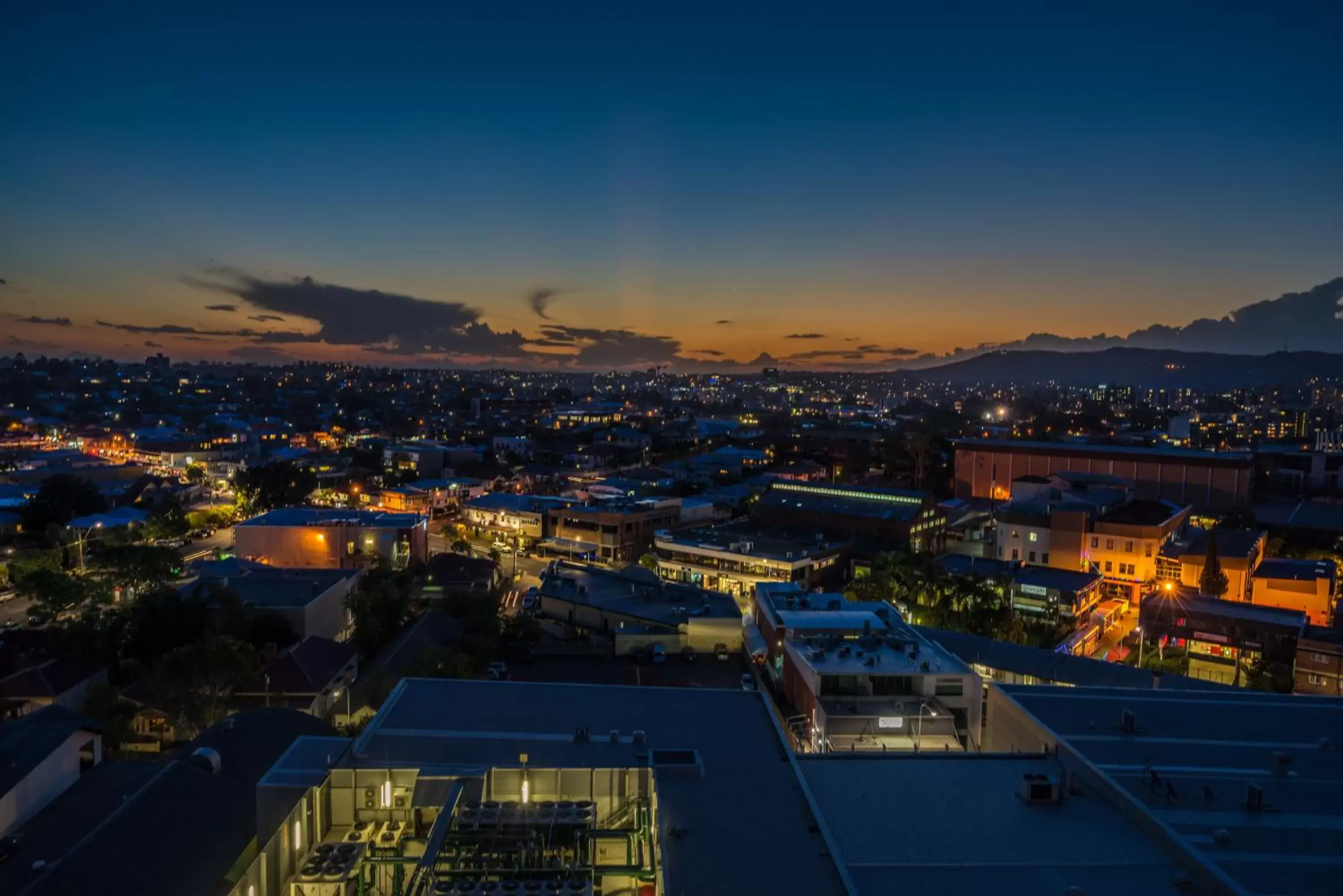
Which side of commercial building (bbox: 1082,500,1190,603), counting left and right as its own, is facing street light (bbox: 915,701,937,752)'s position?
front

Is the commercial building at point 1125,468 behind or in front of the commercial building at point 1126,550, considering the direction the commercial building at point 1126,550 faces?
behind

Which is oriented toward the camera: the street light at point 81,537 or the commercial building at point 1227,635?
the commercial building

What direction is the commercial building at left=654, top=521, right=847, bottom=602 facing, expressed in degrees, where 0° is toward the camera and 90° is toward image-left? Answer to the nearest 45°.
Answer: approximately 45°

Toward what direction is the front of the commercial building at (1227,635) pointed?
toward the camera

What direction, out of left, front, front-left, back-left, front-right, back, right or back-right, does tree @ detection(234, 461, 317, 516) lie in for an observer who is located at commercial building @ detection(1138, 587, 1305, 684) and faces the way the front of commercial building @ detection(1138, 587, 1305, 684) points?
right

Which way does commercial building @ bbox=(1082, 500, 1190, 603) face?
toward the camera

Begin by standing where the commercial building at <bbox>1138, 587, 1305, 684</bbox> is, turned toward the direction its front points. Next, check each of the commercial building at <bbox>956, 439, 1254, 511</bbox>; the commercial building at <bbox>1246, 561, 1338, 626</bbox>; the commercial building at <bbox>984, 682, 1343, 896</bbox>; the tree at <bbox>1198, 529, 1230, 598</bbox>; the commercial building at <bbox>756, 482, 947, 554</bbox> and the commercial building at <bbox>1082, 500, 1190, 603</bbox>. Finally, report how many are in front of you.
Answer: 1

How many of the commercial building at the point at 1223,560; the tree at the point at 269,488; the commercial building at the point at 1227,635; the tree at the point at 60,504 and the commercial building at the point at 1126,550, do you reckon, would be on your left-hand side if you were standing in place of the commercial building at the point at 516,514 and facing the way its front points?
3

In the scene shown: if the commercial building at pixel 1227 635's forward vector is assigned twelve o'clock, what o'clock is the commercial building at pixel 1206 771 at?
the commercial building at pixel 1206 771 is roughly at 12 o'clock from the commercial building at pixel 1227 635.

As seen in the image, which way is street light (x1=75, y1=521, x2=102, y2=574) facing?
to the viewer's right

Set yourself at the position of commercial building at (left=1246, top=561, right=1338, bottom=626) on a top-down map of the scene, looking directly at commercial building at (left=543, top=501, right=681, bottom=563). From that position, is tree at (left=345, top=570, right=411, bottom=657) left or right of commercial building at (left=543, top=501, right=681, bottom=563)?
left
